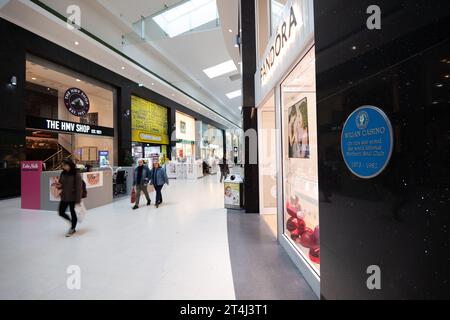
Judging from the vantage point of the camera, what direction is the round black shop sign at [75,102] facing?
facing the viewer and to the right of the viewer

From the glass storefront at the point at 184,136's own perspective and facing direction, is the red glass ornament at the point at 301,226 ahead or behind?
ahead

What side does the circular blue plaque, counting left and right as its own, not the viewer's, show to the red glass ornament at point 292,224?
right

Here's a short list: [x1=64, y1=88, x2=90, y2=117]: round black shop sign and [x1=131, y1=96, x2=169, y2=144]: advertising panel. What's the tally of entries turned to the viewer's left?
0

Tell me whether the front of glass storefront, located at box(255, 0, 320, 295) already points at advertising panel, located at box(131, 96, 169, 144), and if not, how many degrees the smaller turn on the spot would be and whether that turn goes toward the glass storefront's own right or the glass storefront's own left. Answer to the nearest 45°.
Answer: approximately 45° to the glass storefront's own right

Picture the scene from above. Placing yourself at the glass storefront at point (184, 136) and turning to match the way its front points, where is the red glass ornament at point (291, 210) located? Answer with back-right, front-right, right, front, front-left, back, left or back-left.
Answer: front-right

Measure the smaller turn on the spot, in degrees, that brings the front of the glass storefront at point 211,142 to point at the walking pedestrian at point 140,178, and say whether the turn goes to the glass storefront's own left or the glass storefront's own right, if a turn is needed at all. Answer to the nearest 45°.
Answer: approximately 45° to the glass storefront's own right

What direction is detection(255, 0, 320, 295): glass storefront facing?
to the viewer's left

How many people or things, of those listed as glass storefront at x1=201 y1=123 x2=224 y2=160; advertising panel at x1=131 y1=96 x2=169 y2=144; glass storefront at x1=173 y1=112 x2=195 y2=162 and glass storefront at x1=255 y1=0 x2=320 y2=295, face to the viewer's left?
1

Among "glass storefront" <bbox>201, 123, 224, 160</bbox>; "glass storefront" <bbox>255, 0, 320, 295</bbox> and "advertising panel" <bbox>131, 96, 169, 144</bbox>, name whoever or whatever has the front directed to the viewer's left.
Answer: "glass storefront" <bbox>255, 0, 320, 295</bbox>

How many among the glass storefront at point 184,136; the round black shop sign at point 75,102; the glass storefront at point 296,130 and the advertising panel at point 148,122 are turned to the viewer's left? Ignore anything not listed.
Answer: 1

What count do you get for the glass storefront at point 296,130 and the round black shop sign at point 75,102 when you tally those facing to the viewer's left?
1

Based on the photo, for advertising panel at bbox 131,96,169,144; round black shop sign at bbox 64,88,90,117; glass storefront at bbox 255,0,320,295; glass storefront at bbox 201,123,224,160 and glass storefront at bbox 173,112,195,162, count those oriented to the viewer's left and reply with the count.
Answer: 1

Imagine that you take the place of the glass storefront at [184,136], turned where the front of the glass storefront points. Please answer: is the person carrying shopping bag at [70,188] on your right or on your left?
on your right

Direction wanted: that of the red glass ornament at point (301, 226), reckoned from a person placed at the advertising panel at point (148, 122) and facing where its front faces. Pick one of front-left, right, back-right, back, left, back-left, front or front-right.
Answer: front-right
